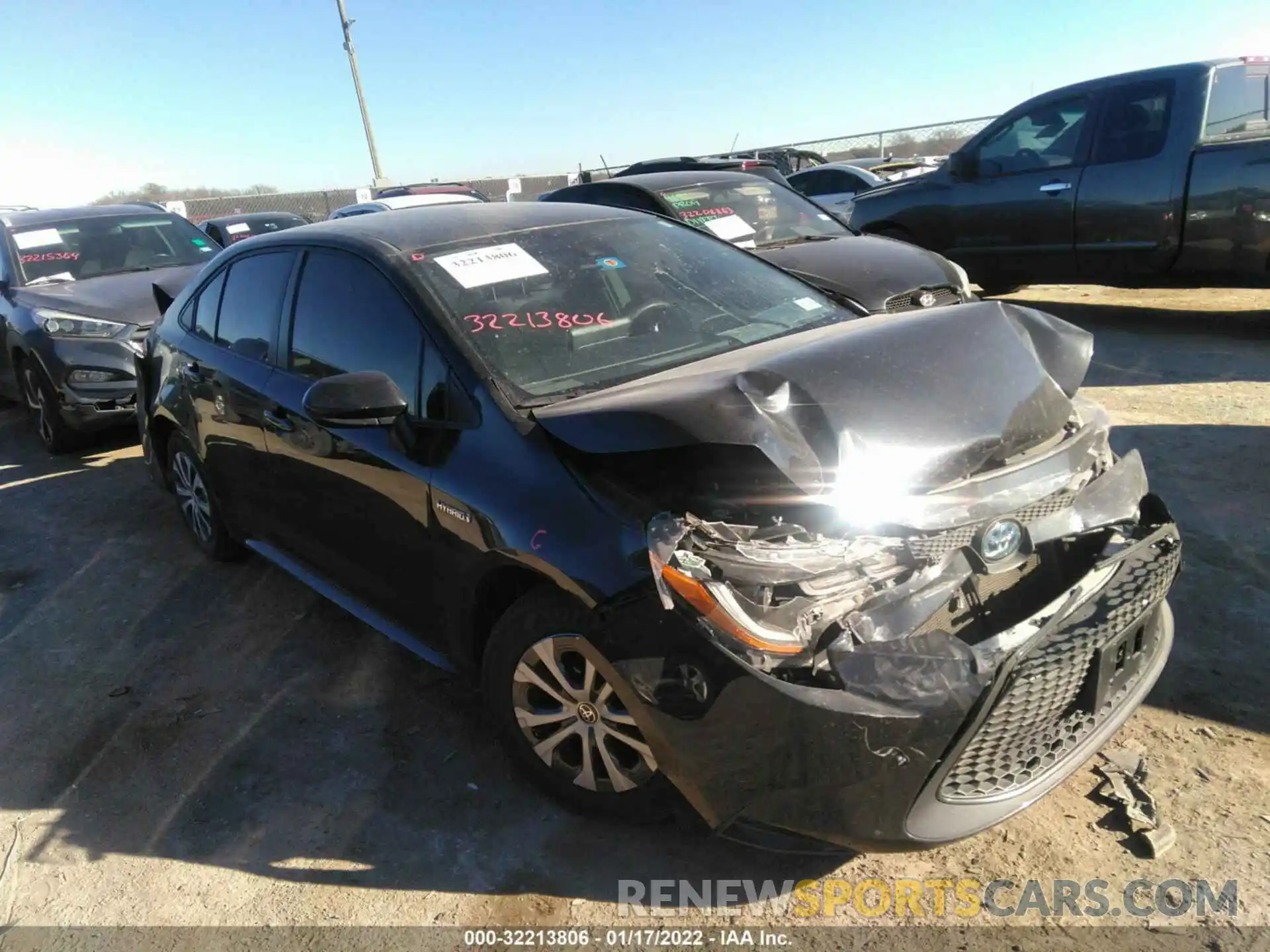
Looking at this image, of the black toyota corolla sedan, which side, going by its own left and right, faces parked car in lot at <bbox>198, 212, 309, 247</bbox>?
back

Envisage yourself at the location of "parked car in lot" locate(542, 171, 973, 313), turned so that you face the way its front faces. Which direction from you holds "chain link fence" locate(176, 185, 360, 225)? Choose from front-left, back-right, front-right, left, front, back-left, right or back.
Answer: back

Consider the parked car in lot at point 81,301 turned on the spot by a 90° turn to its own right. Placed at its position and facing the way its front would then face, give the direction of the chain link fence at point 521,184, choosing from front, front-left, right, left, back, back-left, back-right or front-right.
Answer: back

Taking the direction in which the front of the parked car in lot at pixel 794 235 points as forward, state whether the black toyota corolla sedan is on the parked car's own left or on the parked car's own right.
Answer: on the parked car's own right

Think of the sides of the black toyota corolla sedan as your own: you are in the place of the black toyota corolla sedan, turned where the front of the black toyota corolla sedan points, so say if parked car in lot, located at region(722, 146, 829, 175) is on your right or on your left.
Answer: on your left

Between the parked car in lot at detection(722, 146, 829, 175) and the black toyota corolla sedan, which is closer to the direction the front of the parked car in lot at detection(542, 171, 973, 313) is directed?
the black toyota corolla sedan

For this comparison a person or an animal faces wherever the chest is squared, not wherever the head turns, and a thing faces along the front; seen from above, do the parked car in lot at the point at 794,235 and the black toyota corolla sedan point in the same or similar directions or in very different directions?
same or similar directions

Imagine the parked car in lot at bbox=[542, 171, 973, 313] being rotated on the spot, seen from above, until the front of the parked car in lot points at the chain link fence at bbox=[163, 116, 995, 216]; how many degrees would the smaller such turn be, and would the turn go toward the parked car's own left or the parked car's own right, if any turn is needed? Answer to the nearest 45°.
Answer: approximately 135° to the parked car's own left

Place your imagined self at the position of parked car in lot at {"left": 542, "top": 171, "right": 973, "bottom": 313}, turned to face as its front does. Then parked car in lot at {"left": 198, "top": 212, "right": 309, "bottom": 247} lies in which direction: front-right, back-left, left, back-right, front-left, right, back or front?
back

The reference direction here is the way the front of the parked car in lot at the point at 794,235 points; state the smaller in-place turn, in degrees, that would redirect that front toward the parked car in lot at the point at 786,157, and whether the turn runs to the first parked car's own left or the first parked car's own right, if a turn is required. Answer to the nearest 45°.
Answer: approximately 135° to the first parked car's own left

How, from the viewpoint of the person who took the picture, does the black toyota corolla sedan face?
facing the viewer and to the right of the viewer

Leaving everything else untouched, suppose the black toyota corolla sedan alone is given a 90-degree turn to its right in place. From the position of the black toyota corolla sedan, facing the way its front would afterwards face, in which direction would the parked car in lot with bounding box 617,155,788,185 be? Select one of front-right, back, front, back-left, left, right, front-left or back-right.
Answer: back-right

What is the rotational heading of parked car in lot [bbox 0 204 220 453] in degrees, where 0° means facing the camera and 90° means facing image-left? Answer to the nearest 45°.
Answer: approximately 315°

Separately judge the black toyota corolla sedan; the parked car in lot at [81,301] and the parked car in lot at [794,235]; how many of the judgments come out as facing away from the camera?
0

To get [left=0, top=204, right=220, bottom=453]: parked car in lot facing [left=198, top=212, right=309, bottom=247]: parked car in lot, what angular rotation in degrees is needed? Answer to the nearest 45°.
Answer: approximately 135° to its left

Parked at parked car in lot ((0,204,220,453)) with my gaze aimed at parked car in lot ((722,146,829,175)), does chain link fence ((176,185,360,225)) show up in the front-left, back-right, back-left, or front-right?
front-left
